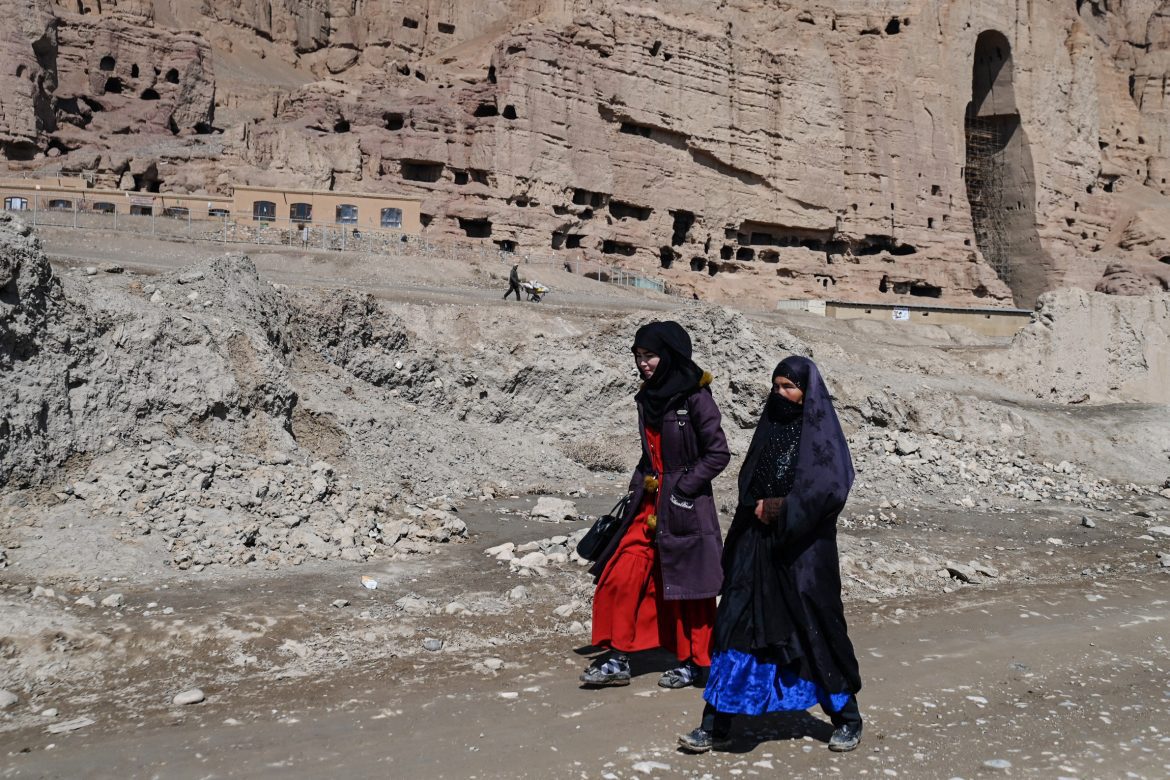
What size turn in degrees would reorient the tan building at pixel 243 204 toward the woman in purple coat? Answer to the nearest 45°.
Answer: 0° — it already faces them

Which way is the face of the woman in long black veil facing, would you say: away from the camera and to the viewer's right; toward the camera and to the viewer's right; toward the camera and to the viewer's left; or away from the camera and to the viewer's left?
toward the camera and to the viewer's left

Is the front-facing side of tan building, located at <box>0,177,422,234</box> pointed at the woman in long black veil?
yes

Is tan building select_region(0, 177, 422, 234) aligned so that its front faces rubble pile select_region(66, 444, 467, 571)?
yes

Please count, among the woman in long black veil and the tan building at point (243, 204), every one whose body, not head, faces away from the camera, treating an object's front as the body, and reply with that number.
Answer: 0

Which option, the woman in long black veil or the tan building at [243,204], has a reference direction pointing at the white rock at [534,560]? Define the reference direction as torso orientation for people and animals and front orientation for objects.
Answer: the tan building

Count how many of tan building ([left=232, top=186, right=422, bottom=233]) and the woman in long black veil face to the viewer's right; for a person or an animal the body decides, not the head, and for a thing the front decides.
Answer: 0

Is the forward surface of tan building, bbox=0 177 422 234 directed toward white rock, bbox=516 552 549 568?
yes

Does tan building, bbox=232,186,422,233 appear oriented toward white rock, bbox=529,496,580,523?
yes

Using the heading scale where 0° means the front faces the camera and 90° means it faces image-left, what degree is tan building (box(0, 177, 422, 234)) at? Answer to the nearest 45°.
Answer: approximately 0°

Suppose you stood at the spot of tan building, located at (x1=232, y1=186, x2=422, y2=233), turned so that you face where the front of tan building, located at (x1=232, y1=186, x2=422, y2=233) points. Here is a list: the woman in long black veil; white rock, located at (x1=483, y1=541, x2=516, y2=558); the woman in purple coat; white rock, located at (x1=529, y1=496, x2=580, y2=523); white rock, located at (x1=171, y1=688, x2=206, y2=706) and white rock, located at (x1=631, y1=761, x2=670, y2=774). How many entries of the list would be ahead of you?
6
